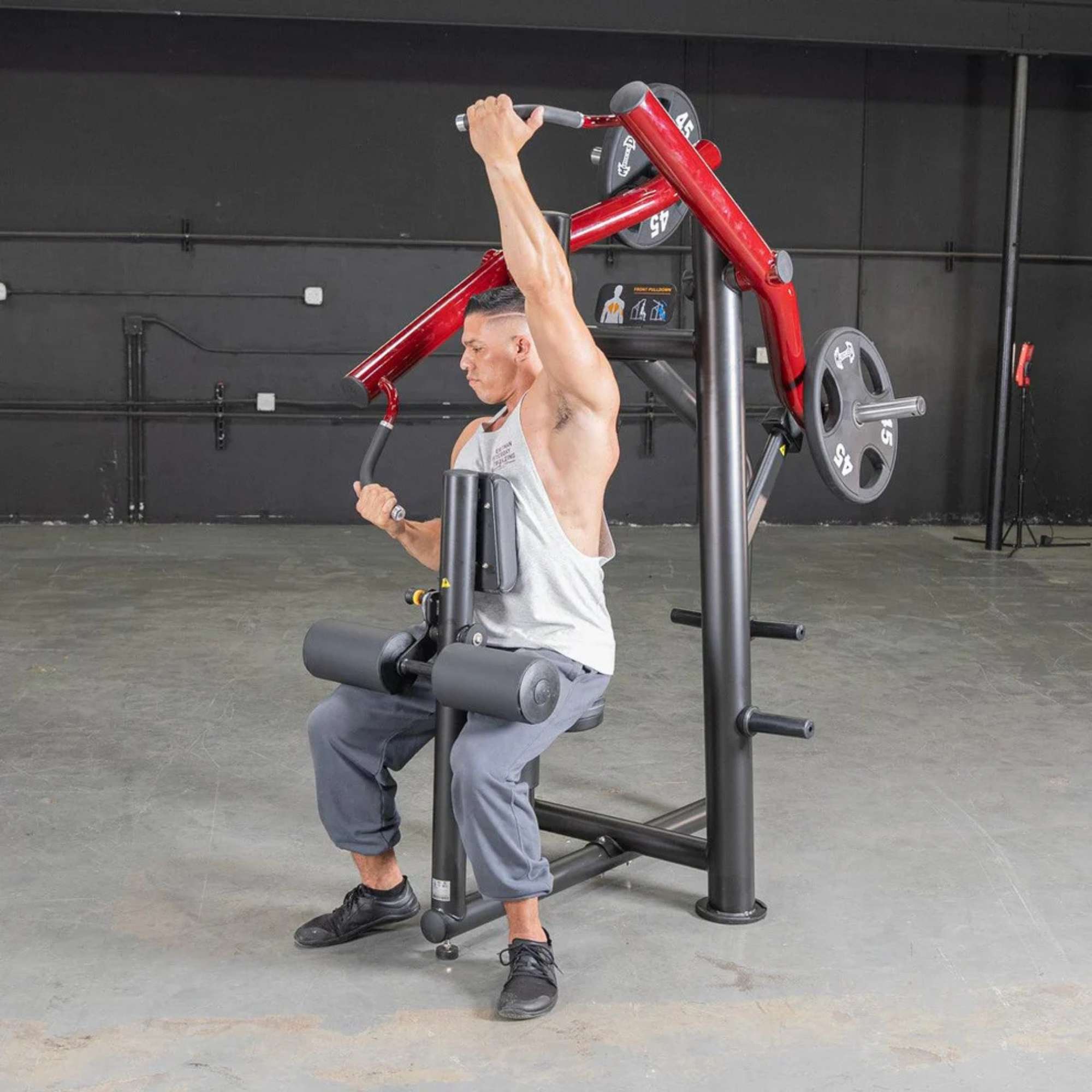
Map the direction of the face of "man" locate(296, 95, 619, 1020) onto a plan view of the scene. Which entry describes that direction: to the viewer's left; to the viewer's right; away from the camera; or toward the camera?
to the viewer's left

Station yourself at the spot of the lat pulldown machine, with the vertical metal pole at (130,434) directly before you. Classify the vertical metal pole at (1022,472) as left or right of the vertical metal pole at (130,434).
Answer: right

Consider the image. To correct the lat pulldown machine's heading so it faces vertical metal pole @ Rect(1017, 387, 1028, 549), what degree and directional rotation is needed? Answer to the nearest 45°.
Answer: approximately 180°

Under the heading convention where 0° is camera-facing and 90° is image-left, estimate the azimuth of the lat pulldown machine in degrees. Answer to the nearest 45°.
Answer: approximately 45°

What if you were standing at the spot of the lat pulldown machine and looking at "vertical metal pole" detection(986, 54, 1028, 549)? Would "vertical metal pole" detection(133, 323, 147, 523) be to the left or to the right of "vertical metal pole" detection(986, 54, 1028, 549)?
left

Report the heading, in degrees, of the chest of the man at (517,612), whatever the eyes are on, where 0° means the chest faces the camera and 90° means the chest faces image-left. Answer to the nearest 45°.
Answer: approximately 45°

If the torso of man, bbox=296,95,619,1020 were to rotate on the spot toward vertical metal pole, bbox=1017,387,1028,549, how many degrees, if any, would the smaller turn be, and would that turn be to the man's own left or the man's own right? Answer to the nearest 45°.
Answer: approximately 180°

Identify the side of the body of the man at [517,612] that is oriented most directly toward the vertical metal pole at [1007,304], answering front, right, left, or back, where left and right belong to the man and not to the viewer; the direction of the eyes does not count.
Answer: back

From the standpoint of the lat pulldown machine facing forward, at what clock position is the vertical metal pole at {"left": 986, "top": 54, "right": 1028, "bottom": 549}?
The vertical metal pole is roughly at 5 o'clock from the lat pulldown machine.
